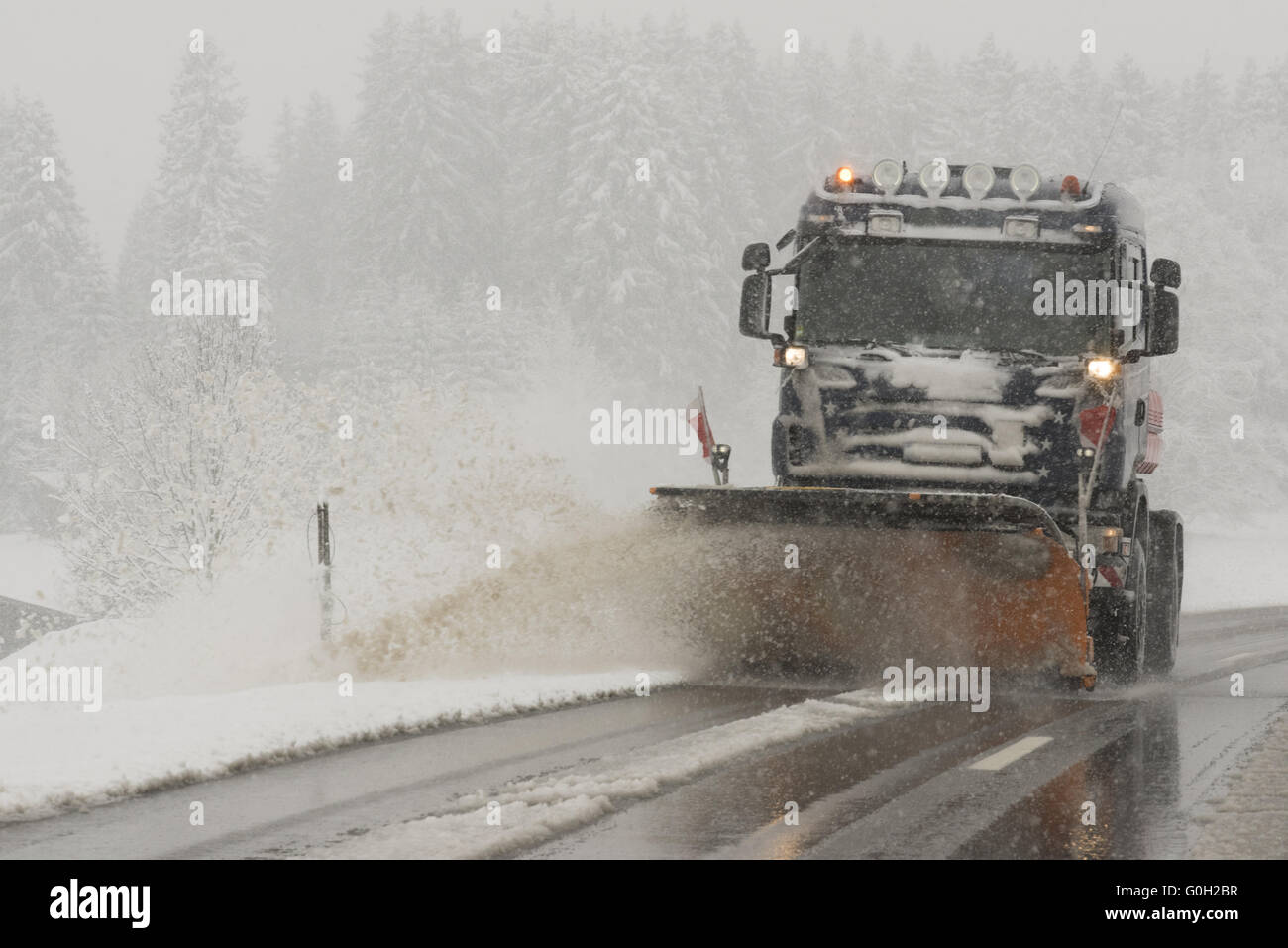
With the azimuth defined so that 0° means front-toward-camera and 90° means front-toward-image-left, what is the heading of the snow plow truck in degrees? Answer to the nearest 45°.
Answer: approximately 0°
